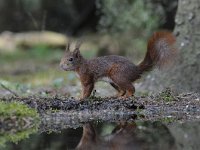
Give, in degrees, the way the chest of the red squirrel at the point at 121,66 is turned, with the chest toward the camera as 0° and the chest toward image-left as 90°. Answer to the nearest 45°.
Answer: approximately 90°

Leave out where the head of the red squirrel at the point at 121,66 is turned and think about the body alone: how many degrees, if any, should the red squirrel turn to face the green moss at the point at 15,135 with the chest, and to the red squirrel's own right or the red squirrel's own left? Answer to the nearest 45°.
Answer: approximately 45° to the red squirrel's own left

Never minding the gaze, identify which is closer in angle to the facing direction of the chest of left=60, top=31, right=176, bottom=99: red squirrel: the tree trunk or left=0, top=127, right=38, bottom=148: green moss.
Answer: the green moss
